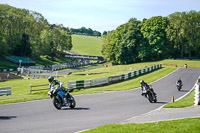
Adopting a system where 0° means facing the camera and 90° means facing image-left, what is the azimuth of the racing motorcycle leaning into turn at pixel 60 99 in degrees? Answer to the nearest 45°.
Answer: approximately 45°

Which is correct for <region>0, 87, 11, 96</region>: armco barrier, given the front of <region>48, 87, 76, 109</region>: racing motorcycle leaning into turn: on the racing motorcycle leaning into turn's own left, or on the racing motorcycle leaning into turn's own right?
on the racing motorcycle leaning into turn's own right
